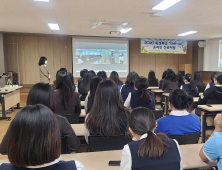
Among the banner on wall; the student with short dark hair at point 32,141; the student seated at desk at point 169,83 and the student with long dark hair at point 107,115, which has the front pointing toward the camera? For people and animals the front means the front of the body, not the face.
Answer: the banner on wall

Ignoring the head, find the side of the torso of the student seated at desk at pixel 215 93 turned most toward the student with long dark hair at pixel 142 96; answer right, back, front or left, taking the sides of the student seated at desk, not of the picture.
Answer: left

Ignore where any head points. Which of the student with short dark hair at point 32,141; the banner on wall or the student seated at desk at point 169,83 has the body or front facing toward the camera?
the banner on wall

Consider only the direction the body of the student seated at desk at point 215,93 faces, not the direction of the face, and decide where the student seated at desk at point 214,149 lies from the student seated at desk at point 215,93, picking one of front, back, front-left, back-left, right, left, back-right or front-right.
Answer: back-left

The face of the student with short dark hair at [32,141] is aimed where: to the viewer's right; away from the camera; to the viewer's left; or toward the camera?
away from the camera

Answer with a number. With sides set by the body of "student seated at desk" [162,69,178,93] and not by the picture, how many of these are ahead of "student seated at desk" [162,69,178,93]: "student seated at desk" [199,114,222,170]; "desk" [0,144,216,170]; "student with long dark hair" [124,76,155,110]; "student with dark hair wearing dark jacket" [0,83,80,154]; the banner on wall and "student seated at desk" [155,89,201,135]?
1

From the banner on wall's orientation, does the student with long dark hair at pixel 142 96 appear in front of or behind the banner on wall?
in front

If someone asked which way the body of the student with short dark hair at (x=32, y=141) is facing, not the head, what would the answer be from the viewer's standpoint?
away from the camera

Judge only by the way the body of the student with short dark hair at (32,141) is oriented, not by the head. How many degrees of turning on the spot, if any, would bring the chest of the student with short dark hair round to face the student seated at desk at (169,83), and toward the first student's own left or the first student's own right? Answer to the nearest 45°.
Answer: approximately 45° to the first student's own right

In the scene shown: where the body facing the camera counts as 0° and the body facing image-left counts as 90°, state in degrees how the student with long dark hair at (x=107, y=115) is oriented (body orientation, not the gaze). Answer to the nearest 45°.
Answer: approximately 180°

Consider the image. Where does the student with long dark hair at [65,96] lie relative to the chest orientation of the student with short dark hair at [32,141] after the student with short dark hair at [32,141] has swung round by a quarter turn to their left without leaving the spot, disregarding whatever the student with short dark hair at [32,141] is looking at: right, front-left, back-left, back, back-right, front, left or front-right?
right

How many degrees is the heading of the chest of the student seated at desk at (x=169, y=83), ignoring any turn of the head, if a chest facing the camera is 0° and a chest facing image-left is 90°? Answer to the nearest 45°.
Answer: approximately 180°

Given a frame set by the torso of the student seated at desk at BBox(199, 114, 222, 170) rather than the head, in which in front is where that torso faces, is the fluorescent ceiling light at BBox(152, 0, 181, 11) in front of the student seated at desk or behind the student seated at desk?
in front

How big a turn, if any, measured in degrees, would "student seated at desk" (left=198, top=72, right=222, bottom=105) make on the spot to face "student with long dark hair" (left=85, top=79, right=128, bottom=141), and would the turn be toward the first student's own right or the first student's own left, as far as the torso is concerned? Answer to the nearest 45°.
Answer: approximately 135° to the first student's own left

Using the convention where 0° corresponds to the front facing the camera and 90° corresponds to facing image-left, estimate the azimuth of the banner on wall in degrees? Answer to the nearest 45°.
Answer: approximately 0°

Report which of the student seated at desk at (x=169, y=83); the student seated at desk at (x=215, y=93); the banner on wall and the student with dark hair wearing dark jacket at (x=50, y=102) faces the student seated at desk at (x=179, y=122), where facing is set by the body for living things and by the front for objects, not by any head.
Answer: the banner on wall

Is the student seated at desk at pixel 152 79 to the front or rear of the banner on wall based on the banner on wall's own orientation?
to the front

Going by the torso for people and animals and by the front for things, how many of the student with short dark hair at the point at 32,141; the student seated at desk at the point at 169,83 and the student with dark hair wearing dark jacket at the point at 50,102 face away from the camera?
3
